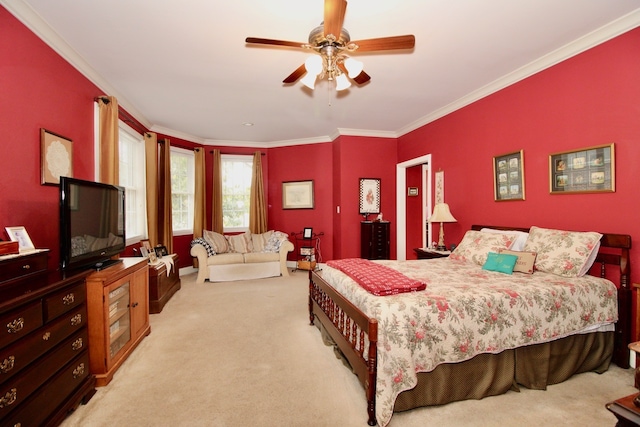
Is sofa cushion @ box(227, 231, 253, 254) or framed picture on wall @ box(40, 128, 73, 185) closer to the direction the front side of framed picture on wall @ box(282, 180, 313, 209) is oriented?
the framed picture on wall

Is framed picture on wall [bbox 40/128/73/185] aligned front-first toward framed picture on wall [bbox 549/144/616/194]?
yes

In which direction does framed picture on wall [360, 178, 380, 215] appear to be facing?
toward the camera

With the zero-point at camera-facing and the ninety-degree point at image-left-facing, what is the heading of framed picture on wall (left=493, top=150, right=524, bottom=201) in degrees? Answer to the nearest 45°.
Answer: approximately 45°

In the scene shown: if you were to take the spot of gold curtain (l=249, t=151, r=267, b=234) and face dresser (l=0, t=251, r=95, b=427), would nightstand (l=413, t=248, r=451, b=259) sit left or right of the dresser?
left

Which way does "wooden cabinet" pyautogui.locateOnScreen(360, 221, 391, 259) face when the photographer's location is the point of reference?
facing the viewer

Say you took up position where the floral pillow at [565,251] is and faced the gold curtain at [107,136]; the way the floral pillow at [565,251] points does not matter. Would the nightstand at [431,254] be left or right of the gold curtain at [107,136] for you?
right

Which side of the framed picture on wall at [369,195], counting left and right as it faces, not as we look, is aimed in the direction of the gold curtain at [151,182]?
right

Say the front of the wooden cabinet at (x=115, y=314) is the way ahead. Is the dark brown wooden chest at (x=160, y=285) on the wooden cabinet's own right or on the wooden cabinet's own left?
on the wooden cabinet's own left

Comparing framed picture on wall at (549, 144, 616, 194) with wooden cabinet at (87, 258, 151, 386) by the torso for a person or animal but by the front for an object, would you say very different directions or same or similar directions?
very different directions

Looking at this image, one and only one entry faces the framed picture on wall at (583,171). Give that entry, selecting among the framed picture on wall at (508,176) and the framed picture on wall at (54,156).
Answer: the framed picture on wall at (54,156)

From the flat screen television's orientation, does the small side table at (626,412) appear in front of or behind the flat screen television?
in front

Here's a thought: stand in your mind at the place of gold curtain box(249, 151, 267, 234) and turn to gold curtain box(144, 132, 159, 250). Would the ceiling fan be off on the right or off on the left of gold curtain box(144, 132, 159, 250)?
left

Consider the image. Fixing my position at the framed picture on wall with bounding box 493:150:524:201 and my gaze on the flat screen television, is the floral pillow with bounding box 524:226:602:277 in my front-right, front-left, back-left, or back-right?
front-left

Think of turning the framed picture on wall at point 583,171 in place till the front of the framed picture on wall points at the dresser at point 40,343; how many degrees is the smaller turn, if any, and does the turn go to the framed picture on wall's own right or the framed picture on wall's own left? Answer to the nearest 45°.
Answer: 0° — it already faces it

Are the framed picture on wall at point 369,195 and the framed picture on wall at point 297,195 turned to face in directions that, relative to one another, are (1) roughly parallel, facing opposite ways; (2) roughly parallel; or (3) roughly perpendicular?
roughly parallel

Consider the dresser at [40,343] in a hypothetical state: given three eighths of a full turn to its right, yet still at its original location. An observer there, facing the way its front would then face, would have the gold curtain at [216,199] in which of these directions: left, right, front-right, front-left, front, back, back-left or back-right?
back-right

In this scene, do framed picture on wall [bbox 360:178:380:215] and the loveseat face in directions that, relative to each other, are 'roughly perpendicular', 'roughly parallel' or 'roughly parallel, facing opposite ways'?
roughly parallel

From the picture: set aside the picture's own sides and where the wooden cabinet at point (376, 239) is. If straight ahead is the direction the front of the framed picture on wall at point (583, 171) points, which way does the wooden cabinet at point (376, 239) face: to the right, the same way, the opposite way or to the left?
to the left
